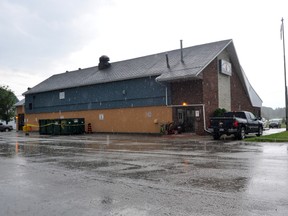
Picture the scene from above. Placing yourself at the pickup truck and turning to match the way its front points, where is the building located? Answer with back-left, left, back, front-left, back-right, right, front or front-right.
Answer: left

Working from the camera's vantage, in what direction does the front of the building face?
facing the viewer and to the right of the viewer

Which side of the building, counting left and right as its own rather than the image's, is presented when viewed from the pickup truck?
front

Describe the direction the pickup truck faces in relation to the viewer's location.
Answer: facing away from the viewer and to the right of the viewer

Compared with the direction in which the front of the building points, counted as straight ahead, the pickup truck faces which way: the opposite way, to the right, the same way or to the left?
to the left

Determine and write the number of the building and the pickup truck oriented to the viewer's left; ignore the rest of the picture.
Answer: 0
